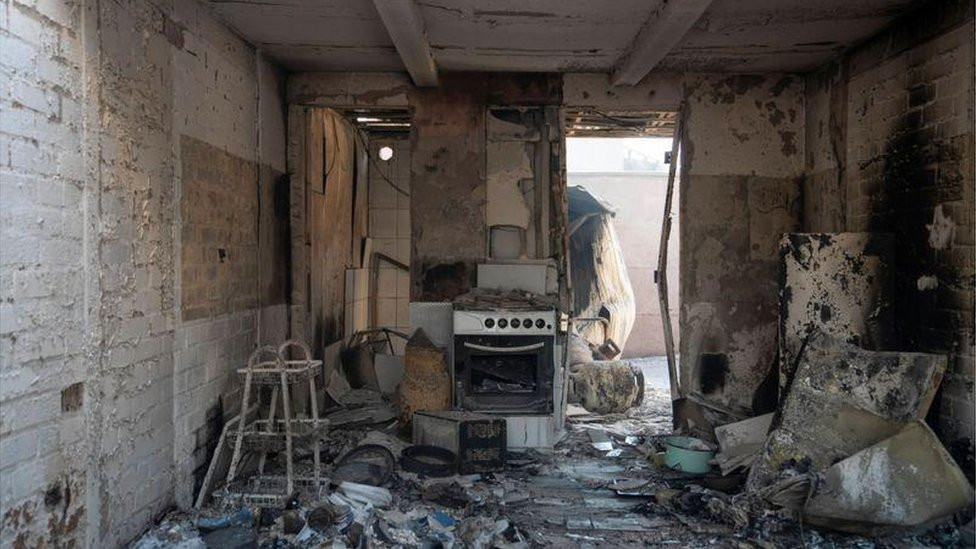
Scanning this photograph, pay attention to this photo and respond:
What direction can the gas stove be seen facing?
toward the camera

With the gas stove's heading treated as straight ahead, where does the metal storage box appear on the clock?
The metal storage box is roughly at 1 o'clock from the gas stove.

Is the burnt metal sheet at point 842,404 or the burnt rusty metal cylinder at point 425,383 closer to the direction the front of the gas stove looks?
the burnt metal sheet

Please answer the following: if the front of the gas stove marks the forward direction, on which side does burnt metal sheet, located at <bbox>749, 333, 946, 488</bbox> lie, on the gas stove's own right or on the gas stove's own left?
on the gas stove's own left

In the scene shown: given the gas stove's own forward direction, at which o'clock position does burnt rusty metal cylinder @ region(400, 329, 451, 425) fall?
The burnt rusty metal cylinder is roughly at 3 o'clock from the gas stove.
